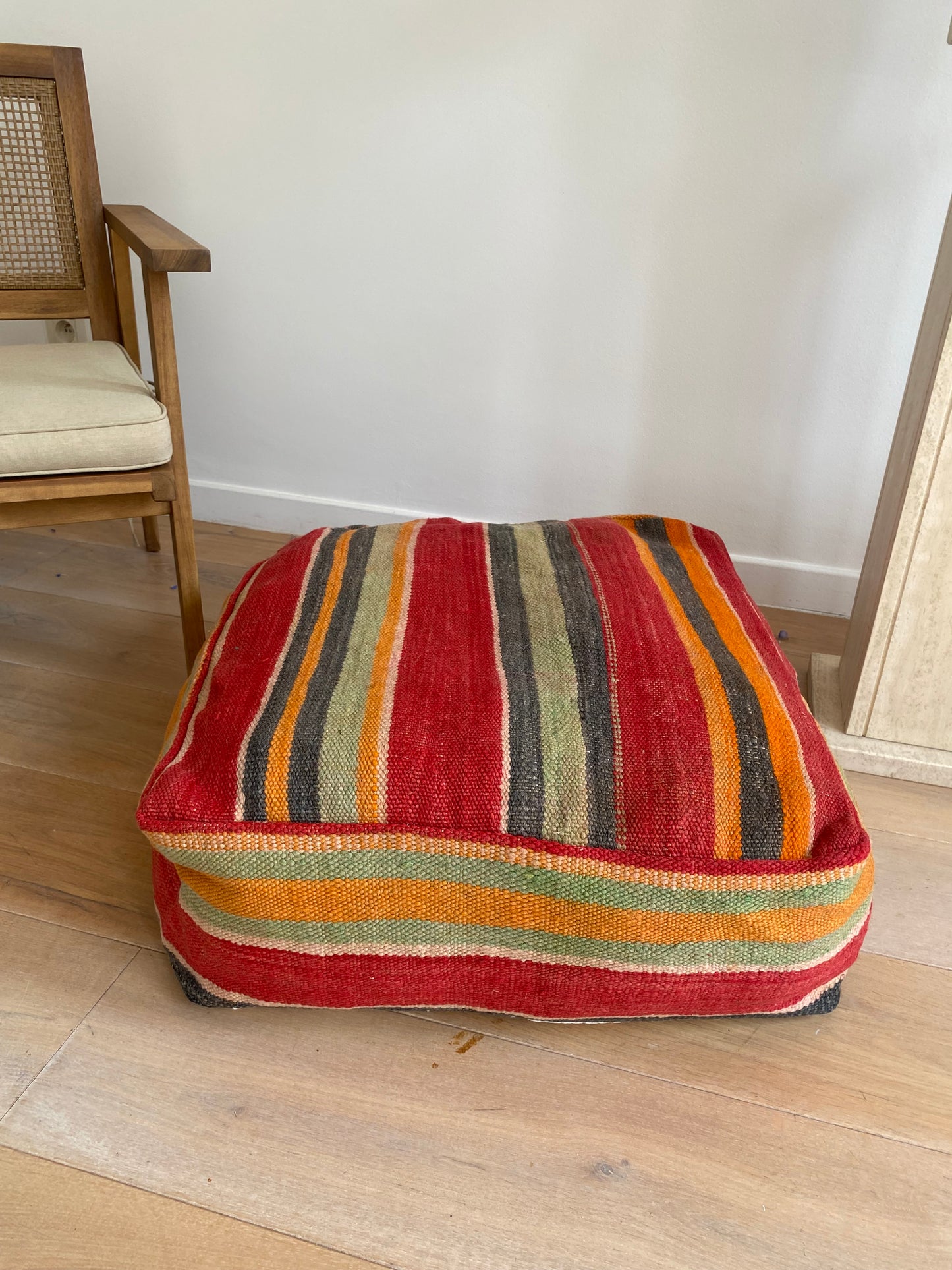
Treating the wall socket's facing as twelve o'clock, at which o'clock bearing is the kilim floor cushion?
The kilim floor cushion is roughly at 10 o'clock from the wall socket.

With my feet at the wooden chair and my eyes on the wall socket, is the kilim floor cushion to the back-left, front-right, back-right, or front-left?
back-right

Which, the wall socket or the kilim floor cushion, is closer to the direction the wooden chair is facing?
the kilim floor cushion

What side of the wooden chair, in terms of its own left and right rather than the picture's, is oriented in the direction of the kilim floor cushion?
front

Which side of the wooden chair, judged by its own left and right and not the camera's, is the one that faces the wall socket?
back

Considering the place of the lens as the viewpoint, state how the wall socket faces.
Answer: facing the viewer and to the left of the viewer

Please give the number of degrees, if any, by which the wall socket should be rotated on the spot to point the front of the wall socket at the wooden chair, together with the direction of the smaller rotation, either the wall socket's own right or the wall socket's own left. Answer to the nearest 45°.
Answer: approximately 45° to the wall socket's own left
